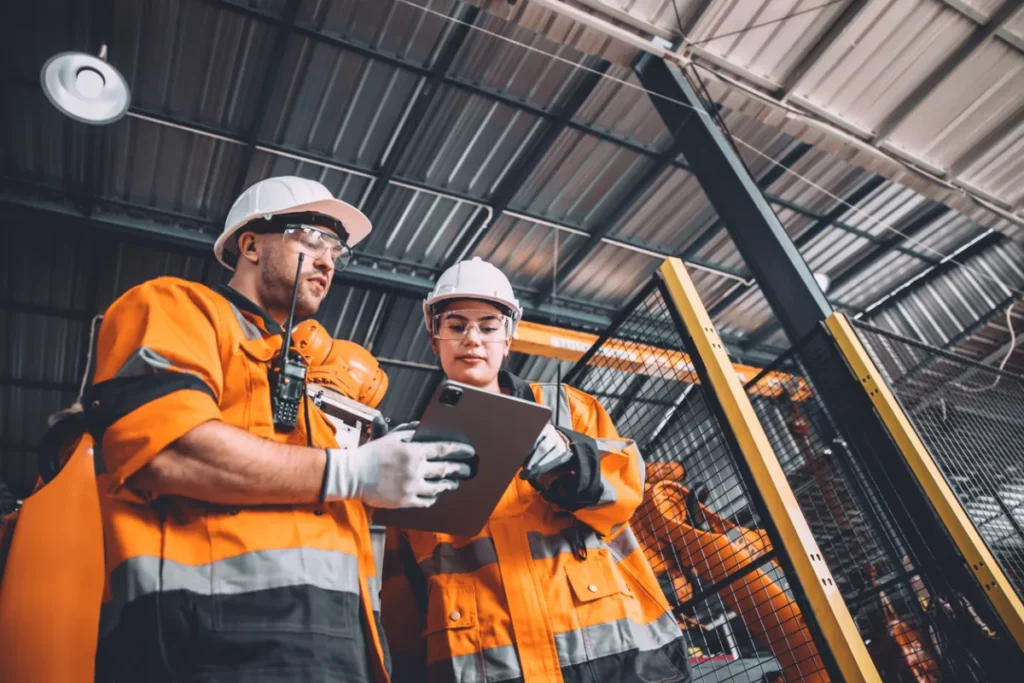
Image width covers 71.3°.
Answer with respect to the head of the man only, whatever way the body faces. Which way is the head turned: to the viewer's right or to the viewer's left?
to the viewer's right

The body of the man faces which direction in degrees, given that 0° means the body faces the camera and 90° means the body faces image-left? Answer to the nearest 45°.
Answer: approximately 315°

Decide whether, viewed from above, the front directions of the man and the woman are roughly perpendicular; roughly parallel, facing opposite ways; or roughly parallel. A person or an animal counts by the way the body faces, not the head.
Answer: roughly perpendicular

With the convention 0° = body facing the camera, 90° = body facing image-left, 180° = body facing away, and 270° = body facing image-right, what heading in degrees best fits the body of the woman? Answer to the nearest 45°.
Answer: approximately 0°

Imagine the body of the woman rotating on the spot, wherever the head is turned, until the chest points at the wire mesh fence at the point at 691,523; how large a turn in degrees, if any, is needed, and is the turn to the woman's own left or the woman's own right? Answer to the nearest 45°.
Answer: approximately 135° to the woman's own left

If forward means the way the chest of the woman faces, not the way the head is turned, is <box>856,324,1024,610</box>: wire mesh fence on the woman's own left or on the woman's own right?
on the woman's own left

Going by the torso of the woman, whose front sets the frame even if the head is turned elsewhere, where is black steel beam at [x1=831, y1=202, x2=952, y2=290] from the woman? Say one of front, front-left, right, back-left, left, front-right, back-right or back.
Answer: back-left
